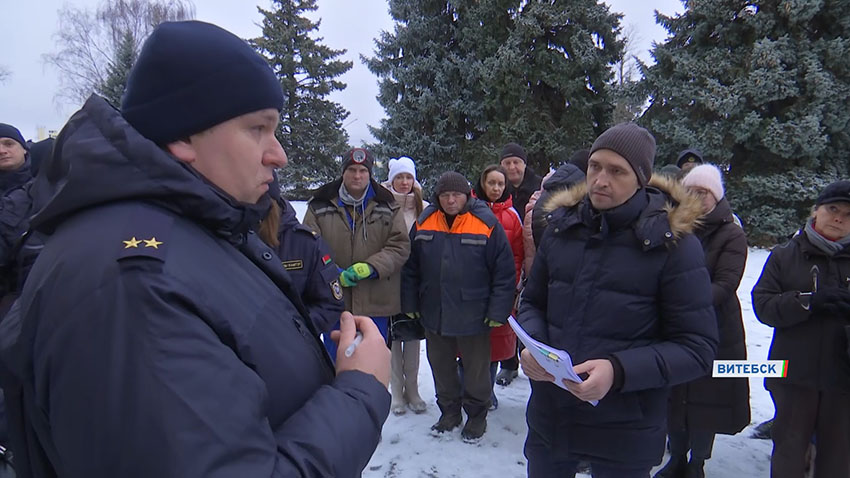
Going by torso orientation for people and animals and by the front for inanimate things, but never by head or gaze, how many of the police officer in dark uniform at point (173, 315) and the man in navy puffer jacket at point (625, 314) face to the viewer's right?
1

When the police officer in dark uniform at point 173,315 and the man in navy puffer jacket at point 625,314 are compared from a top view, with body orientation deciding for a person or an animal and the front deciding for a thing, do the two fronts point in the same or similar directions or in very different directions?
very different directions

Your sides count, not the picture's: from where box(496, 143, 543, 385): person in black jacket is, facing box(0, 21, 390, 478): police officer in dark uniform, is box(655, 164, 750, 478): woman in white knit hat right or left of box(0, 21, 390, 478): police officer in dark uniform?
left

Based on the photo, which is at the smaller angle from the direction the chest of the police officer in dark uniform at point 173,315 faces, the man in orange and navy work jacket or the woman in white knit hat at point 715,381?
the woman in white knit hat

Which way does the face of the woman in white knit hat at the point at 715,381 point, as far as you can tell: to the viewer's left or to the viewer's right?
to the viewer's left

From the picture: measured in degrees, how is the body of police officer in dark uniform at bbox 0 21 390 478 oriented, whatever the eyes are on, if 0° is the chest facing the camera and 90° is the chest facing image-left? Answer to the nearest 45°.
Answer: approximately 270°

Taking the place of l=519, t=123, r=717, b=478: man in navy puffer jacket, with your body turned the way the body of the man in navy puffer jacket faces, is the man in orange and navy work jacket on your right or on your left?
on your right

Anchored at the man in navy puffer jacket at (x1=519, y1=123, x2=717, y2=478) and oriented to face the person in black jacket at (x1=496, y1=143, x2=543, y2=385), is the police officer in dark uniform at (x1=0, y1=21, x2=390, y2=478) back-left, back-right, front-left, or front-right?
back-left
